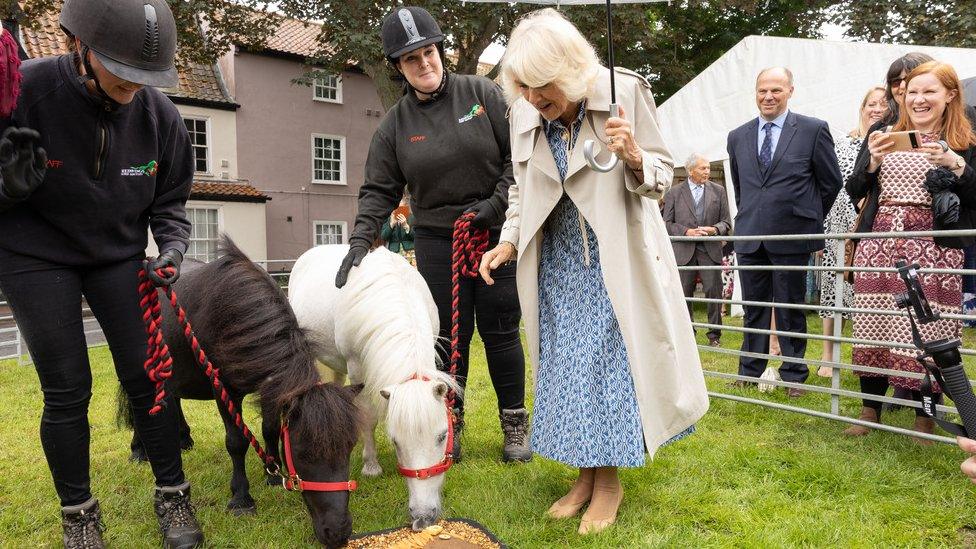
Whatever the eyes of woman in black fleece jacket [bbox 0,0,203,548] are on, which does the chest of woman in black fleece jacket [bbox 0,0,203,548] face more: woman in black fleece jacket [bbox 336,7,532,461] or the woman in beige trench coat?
the woman in beige trench coat

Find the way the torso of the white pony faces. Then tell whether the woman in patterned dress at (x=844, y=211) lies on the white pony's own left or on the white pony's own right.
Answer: on the white pony's own left

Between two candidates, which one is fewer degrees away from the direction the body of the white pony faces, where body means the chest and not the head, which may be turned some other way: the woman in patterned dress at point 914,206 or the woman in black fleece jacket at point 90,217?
the woman in patterned dress

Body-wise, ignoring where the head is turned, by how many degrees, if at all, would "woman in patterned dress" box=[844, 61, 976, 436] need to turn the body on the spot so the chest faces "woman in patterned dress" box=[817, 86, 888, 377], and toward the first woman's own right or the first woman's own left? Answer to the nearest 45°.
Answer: approximately 135° to the first woman's own right

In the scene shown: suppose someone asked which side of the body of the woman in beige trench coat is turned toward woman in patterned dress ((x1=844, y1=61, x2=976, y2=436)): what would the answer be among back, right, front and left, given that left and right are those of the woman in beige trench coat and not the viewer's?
back

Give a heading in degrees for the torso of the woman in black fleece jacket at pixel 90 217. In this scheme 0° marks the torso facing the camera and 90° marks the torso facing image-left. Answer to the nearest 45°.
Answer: approximately 0°

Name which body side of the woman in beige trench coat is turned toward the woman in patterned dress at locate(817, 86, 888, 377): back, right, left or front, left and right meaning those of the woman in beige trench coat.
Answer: back

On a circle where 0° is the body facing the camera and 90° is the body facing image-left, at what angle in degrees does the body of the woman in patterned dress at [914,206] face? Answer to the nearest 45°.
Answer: approximately 45°

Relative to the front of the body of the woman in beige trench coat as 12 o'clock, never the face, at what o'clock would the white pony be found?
The white pony is roughly at 2 o'clock from the woman in beige trench coat.

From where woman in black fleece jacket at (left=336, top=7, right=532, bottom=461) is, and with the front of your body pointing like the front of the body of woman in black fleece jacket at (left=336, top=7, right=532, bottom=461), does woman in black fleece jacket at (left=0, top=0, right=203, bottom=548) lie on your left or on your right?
on your right

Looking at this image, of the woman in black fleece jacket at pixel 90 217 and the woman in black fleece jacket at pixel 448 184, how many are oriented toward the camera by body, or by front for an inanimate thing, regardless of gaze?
2

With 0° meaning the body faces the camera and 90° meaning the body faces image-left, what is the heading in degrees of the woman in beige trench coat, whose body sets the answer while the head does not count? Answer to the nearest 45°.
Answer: approximately 45°
